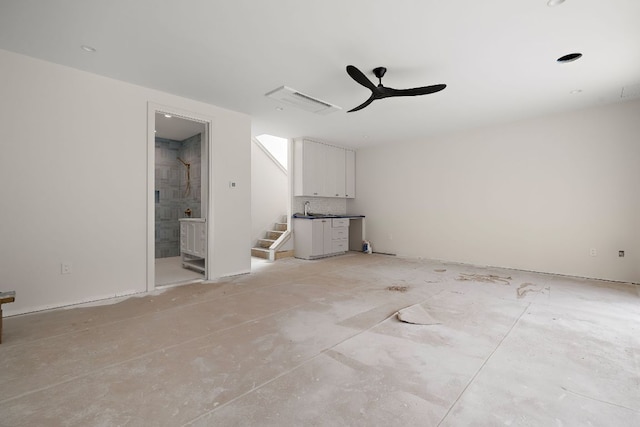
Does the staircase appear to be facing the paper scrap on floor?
no

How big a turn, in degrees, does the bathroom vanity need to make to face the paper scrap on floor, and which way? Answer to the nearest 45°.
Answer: approximately 90° to its left

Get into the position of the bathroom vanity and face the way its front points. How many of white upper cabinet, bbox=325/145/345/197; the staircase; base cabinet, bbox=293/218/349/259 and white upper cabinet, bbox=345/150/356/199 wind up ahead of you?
0

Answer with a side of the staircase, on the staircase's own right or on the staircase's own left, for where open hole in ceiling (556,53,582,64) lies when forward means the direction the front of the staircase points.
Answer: on the staircase's own left

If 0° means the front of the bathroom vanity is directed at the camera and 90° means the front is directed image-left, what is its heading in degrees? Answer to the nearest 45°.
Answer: approximately 45°

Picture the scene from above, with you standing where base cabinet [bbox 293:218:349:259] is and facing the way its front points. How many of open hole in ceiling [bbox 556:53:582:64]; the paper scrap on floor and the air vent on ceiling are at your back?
0

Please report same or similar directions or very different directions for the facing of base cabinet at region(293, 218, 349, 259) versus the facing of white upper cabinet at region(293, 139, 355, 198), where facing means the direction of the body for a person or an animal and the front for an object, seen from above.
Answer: same or similar directions

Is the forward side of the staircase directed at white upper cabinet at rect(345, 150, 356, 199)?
no

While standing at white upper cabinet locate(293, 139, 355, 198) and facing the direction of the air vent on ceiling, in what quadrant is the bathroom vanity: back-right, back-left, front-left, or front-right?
front-right

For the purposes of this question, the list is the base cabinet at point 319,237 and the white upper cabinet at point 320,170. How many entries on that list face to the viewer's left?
0

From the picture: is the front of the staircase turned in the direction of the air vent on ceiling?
no
